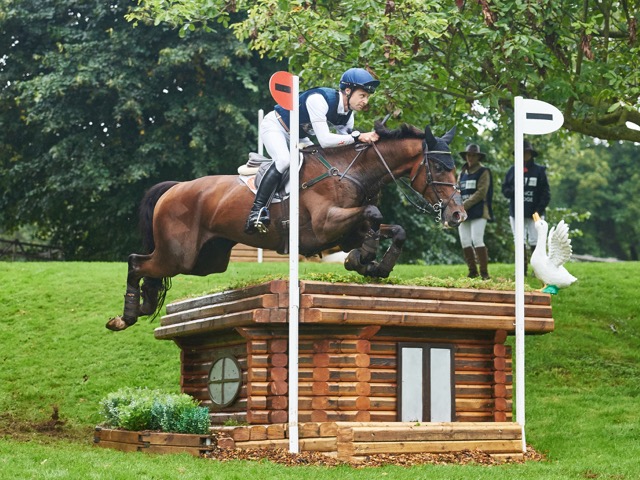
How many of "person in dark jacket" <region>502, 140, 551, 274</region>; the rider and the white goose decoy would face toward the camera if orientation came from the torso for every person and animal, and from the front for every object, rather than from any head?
1

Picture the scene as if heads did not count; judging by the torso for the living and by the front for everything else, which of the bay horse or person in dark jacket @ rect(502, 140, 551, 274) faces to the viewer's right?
the bay horse

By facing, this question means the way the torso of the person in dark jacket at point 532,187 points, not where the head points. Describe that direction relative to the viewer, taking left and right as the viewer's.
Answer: facing the viewer

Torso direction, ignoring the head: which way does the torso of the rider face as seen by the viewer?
to the viewer's right

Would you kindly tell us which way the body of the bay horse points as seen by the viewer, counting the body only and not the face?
to the viewer's right

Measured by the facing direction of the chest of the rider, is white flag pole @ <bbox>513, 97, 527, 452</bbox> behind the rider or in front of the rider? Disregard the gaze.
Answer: in front

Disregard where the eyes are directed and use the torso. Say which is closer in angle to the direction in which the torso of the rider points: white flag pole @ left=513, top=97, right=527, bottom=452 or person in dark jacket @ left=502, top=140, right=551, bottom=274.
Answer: the white flag pole

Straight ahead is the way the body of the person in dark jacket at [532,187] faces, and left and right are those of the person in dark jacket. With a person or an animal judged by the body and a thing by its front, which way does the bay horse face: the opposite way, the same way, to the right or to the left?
to the left

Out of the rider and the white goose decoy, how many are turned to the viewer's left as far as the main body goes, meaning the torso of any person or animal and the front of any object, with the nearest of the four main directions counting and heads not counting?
1

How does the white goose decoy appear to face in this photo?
to the viewer's left

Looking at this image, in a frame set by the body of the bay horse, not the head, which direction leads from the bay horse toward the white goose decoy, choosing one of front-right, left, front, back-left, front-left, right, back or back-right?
front-left
